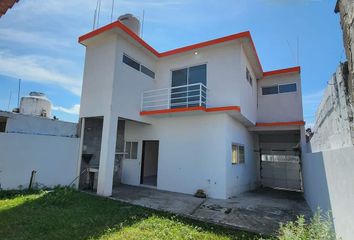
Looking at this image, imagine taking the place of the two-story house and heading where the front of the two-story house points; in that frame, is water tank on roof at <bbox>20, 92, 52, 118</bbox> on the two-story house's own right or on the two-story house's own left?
on the two-story house's own right

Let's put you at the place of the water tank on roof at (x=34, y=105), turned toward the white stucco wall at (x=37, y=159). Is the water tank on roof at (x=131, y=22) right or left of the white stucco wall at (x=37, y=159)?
left

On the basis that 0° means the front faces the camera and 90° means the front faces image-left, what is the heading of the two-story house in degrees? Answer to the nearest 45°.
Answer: approximately 45°

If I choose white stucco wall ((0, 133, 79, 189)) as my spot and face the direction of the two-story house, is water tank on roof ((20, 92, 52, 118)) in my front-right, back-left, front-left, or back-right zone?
back-left

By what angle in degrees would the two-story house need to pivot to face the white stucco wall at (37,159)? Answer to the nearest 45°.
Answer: approximately 45° to its right

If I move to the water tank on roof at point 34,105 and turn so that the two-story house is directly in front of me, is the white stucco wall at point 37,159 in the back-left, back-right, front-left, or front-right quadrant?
front-right
